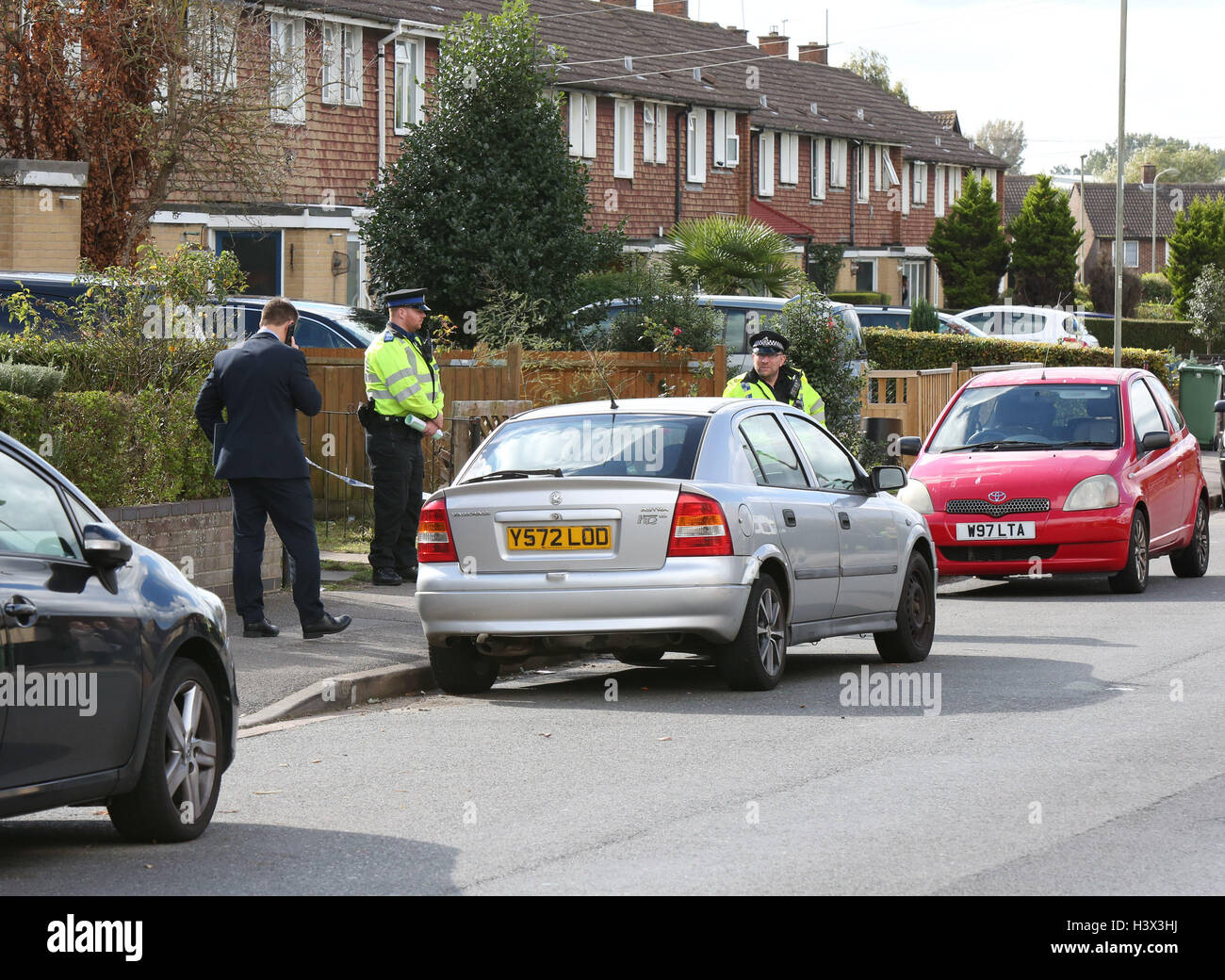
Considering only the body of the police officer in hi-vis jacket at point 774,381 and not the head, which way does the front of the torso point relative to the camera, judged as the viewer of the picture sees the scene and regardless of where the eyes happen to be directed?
toward the camera

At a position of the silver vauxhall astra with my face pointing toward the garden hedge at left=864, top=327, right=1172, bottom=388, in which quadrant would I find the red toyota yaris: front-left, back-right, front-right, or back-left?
front-right

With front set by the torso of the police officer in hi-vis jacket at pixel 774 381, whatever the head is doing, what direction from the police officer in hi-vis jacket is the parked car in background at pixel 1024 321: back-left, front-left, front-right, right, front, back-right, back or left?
back

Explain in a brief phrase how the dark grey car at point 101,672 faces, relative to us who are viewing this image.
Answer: facing away from the viewer and to the right of the viewer

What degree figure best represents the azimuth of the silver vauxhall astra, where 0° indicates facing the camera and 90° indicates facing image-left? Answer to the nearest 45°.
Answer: approximately 225°

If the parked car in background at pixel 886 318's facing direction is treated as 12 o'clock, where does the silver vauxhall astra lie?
The silver vauxhall astra is roughly at 3 o'clock from the parked car in background.

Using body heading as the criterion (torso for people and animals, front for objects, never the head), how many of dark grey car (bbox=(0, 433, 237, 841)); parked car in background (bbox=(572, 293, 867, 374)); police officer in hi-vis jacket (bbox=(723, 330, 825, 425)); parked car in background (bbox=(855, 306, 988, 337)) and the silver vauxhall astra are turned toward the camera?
1

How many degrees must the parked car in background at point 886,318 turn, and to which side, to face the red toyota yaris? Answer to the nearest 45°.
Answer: approximately 90° to its right

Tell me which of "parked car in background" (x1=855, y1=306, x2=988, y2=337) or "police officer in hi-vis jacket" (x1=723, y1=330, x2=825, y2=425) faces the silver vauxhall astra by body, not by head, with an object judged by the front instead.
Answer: the police officer in hi-vis jacket

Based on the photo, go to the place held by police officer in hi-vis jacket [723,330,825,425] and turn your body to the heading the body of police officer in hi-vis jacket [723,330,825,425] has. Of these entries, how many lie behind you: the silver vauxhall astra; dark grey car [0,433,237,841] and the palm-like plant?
1
